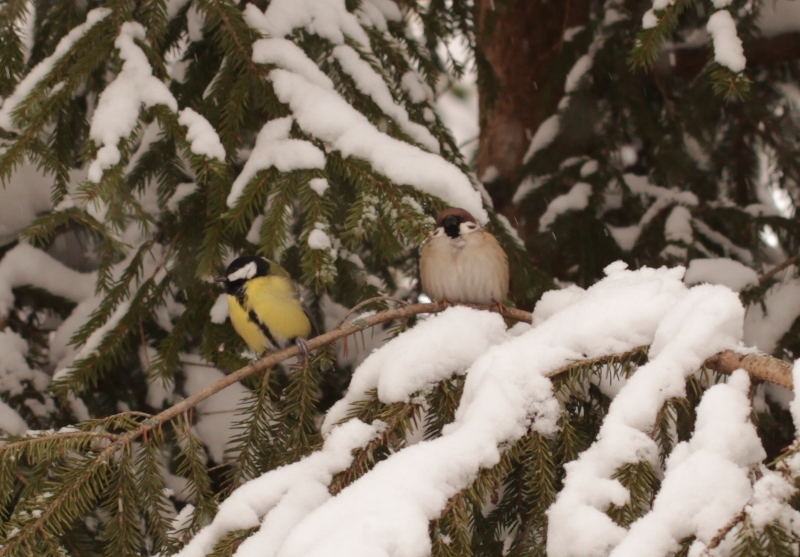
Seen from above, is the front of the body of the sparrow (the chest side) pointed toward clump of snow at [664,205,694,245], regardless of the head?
no

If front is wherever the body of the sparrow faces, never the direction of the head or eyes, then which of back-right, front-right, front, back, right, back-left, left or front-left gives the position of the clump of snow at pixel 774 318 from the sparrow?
left

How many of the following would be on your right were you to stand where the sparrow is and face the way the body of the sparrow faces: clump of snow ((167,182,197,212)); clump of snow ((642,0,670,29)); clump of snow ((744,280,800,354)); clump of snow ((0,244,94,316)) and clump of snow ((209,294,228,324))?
3

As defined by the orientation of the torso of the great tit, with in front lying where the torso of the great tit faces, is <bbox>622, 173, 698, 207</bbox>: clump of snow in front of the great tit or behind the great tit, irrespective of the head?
behind

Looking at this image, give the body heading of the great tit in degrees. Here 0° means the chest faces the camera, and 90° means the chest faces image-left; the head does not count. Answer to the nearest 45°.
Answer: approximately 45°

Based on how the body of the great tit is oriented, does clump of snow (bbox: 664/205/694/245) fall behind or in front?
behind

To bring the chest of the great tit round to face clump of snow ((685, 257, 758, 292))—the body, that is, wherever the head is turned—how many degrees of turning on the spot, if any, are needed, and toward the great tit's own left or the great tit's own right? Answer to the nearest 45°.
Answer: approximately 135° to the great tit's own left

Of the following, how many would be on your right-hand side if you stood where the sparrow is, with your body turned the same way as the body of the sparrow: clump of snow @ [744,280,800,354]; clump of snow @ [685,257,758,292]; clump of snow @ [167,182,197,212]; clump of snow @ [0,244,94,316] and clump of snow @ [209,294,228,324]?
3

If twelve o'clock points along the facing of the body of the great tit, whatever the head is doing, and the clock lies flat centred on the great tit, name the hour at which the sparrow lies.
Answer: The sparrow is roughly at 8 o'clock from the great tit.

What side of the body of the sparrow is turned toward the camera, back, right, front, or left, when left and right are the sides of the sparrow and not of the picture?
front

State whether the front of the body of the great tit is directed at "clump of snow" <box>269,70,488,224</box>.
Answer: no

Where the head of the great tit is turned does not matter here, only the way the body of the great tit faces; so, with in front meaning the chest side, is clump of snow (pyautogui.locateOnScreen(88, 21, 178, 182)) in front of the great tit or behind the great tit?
in front
